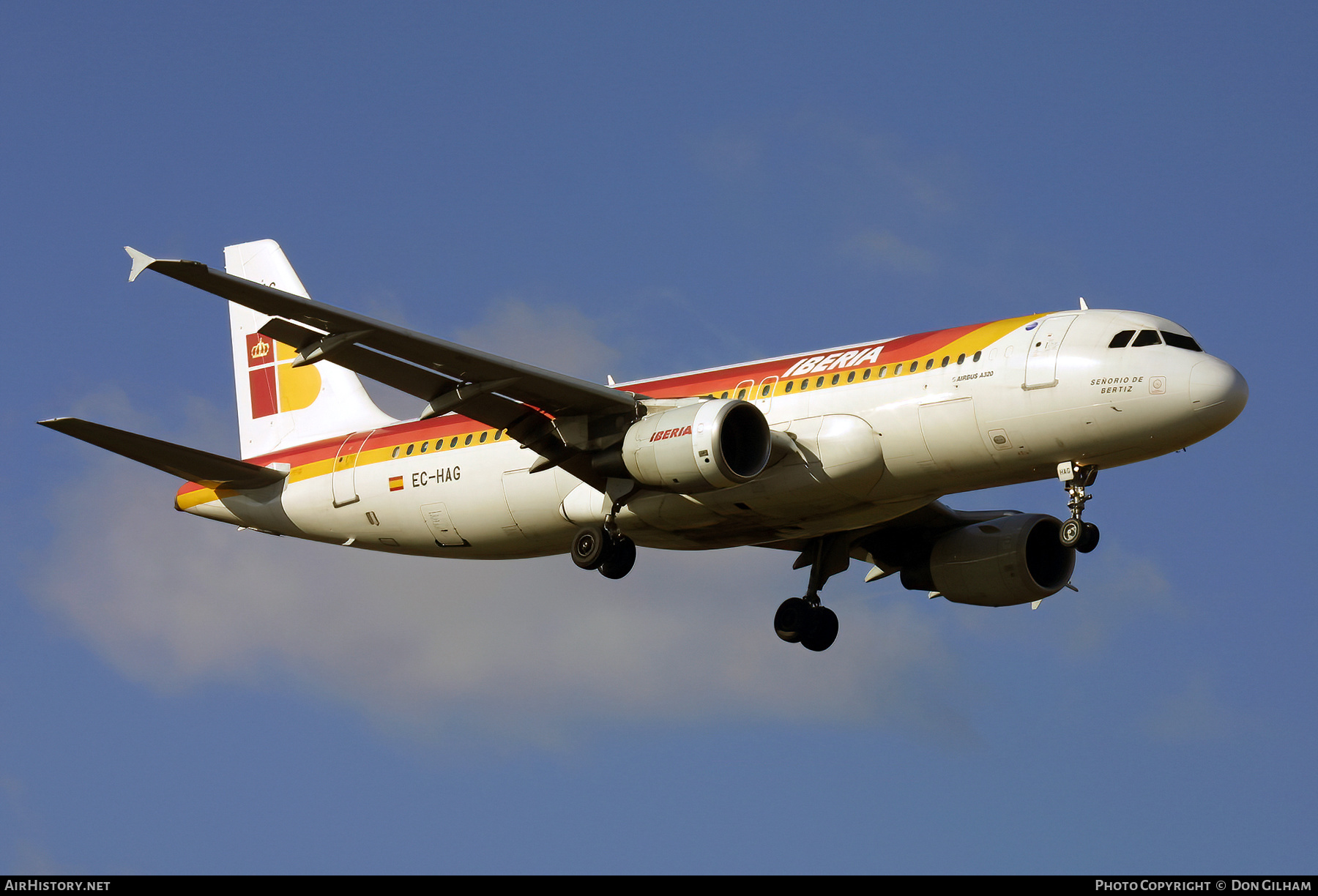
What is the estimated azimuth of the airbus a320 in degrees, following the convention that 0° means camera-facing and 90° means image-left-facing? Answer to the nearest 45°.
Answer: approximately 315°
